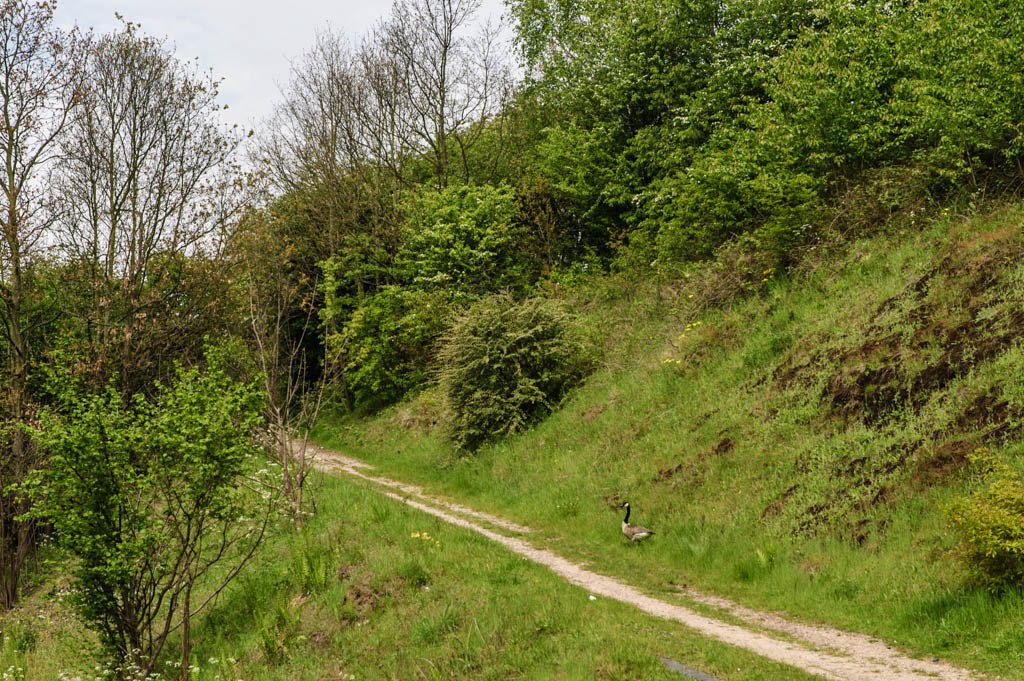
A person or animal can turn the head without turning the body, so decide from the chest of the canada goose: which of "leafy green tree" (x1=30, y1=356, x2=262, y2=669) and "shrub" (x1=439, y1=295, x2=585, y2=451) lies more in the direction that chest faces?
the leafy green tree

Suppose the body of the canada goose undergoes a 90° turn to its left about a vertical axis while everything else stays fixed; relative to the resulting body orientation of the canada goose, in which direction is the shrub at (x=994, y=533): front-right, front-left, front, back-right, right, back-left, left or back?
front-left

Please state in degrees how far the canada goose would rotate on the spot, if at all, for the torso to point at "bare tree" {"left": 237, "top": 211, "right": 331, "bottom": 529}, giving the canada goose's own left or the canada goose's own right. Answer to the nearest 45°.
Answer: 0° — it already faces it

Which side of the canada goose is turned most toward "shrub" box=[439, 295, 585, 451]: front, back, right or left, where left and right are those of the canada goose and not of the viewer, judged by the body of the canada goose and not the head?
right

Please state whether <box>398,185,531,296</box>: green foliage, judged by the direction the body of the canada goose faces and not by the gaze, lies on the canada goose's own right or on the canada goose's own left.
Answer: on the canada goose's own right

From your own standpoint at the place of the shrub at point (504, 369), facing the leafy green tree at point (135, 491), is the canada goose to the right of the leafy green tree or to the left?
left

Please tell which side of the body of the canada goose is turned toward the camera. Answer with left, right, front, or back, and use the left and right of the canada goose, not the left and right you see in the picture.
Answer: left

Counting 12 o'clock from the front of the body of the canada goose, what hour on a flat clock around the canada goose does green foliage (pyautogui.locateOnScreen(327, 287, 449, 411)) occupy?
The green foliage is roughly at 2 o'clock from the canada goose.
